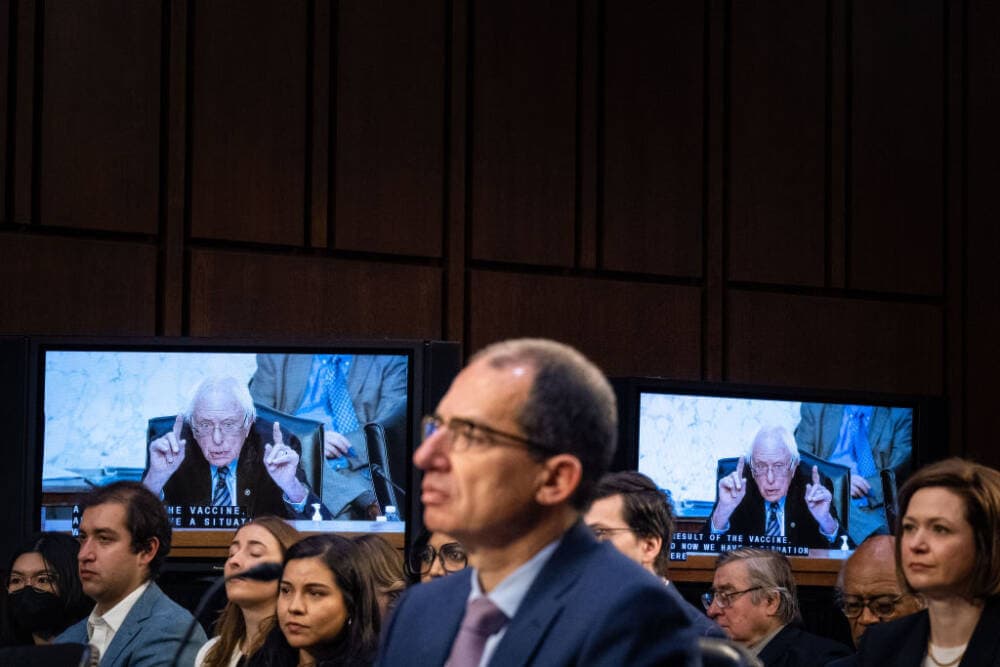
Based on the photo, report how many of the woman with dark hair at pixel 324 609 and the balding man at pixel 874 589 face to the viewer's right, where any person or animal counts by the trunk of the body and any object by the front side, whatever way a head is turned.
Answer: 0

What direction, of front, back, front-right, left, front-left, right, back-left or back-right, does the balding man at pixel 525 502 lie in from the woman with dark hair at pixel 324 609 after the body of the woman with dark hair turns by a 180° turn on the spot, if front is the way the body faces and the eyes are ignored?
back-right

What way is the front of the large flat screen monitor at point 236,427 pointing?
toward the camera

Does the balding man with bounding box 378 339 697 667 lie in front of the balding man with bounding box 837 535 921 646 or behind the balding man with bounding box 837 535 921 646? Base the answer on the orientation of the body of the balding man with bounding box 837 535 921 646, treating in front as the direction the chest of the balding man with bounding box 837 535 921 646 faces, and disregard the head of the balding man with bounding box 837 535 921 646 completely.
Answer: in front

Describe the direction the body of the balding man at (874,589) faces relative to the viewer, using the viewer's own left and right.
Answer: facing the viewer and to the left of the viewer

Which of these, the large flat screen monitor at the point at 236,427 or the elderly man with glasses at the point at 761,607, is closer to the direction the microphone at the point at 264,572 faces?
the elderly man with glasses

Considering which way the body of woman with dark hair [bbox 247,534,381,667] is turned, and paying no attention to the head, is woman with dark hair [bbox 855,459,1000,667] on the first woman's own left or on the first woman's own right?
on the first woman's own left

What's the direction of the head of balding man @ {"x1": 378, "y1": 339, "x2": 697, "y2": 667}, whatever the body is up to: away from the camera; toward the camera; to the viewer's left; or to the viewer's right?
to the viewer's left

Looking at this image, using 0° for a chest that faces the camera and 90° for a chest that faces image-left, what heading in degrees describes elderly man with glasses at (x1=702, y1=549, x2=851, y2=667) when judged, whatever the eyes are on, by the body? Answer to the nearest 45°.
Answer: approximately 90°
